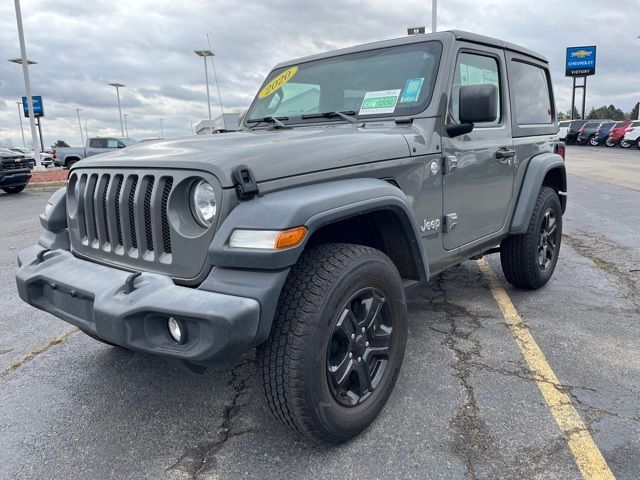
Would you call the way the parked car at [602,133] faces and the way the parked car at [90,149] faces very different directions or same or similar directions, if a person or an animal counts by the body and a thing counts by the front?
very different directions

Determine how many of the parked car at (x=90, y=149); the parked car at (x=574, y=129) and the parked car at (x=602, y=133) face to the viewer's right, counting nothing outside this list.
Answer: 1

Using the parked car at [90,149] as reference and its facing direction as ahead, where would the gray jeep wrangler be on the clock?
The gray jeep wrangler is roughly at 3 o'clock from the parked car.

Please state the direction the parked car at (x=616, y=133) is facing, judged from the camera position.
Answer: facing the viewer and to the left of the viewer

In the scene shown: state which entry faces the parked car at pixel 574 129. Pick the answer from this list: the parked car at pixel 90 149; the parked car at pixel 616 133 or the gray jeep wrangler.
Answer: the parked car at pixel 90 149

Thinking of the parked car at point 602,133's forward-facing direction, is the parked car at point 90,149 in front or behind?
in front

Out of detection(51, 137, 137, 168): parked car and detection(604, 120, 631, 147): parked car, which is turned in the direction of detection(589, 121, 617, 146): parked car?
detection(51, 137, 137, 168): parked car

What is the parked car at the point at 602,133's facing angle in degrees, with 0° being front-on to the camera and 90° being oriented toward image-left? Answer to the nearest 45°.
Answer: approximately 45°

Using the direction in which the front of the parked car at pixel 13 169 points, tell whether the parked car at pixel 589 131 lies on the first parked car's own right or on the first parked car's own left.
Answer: on the first parked car's own left

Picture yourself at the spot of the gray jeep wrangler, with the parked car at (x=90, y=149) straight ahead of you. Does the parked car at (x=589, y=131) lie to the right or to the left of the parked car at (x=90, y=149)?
right

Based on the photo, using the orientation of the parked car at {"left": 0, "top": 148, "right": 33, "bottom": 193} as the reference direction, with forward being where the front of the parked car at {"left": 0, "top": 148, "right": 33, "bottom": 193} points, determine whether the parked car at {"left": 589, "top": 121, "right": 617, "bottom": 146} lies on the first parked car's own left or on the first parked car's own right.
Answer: on the first parked car's own left

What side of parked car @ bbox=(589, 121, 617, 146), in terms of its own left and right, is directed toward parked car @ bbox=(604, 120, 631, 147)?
left

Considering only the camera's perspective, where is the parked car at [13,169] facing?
facing the viewer and to the right of the viewer

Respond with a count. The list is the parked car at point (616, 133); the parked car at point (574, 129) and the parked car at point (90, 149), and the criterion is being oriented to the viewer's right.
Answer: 1

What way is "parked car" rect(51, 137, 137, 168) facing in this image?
to the viewer's right

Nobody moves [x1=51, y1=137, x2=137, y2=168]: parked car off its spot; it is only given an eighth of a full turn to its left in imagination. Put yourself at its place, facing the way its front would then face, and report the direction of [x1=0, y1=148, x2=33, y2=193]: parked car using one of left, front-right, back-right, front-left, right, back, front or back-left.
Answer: back-right

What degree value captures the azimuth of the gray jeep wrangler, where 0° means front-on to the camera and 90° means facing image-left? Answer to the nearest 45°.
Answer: approximately 45°

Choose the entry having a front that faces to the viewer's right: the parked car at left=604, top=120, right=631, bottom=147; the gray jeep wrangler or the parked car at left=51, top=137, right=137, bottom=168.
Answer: the parked car at left=51, top=137, right=137, bottom=168
